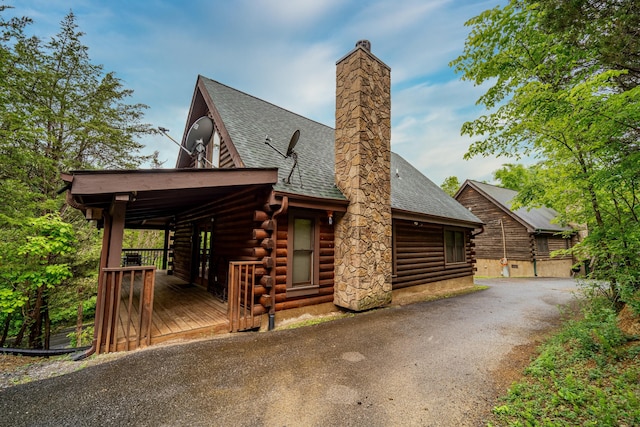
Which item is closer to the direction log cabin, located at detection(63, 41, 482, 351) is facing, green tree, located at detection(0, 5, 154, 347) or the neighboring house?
the green tree

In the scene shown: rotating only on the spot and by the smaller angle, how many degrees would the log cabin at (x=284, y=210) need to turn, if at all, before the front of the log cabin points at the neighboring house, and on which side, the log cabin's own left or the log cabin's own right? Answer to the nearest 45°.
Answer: approximately 180°

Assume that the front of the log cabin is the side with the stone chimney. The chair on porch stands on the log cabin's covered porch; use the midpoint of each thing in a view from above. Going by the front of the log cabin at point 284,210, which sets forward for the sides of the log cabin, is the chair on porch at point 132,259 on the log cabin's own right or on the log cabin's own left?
on the log cabin's own right

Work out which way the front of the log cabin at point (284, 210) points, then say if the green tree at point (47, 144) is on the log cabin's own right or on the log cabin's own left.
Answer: on the log cabin's own right

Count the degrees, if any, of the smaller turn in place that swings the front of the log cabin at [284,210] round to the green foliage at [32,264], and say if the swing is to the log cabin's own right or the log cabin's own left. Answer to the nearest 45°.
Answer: approximately 45° to the log cabin's own right

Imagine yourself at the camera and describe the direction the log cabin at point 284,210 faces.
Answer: facing the viewer and to the left of the viewer
